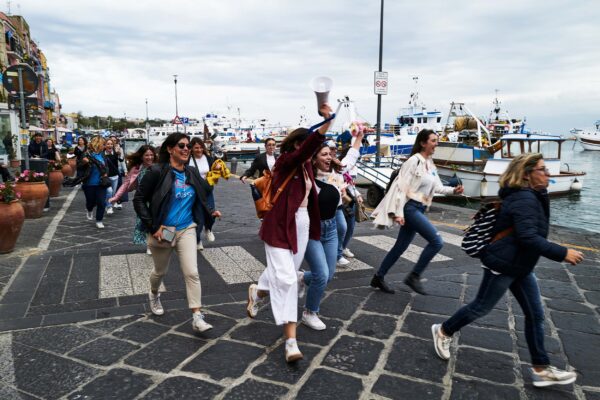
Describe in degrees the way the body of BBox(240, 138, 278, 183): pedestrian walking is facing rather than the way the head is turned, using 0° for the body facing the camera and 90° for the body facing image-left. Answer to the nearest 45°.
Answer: approximately 315°

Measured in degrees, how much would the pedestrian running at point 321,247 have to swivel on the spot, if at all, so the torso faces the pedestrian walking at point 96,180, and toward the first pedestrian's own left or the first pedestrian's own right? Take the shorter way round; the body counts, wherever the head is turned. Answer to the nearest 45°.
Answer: approximately 180°

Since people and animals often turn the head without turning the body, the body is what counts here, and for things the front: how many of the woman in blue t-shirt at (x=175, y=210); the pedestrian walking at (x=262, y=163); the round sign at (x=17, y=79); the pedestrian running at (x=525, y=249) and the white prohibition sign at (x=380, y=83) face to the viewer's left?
0

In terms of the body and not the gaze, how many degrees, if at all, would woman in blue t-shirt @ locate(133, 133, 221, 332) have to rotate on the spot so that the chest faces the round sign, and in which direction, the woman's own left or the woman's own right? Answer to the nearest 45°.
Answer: approximately 180°

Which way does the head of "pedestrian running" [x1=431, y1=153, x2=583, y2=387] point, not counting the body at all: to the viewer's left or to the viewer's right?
to the viewer's right

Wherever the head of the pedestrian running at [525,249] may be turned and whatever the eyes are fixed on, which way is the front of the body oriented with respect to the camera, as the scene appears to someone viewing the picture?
to the viewer's right

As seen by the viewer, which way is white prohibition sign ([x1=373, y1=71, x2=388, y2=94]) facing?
toward the camera

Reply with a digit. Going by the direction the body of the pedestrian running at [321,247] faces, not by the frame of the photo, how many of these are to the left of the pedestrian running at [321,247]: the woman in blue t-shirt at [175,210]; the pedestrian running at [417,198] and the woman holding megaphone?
1
